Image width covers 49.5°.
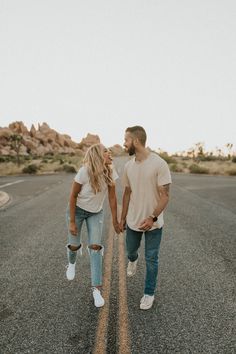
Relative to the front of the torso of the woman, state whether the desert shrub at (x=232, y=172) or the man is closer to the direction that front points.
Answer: the man

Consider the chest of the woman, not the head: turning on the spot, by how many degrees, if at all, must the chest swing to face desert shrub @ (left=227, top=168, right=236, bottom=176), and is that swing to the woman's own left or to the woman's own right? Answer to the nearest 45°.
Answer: approximately 135° to the woman's own left

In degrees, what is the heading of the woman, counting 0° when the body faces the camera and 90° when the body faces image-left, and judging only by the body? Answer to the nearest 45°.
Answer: approximately 0°

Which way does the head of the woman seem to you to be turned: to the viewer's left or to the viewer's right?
to the viewer's right

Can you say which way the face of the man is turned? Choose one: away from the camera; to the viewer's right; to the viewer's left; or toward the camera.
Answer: to the viewer's left

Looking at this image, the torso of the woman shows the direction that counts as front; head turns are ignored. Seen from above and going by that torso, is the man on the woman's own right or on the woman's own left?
on the woman's own left
